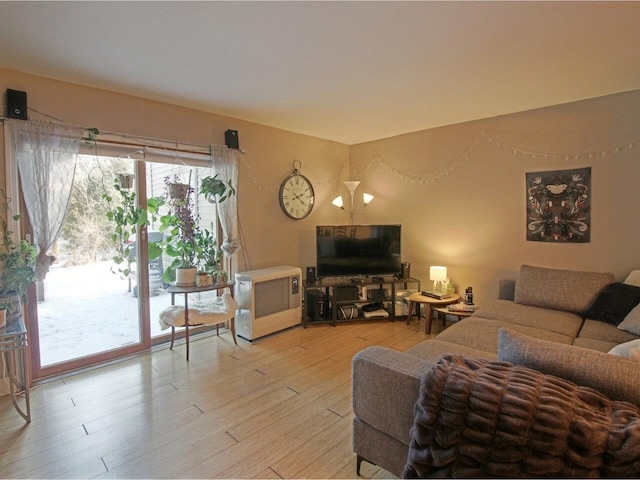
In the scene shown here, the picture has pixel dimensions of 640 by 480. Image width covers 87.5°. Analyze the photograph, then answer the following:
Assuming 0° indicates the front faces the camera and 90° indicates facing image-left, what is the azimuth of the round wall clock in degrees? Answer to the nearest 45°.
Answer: approximately 315°

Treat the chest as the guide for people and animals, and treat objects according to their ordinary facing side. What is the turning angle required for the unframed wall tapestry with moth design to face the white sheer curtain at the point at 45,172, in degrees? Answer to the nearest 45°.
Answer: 0° — it already faces it

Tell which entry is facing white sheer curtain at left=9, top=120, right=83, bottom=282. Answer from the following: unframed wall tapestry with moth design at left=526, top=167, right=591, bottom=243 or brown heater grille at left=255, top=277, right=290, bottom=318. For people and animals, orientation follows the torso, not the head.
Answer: the unframed wall tapestry with moth design

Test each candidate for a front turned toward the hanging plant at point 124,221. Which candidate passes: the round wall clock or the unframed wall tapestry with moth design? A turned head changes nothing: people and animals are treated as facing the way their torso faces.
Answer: the unframed wall tapestry with moth design

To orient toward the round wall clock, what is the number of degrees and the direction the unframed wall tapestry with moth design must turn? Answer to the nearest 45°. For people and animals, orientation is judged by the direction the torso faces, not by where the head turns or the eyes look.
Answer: approximately 45° to its right

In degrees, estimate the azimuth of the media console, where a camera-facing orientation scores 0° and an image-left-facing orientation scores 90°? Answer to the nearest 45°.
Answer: approximately 0°

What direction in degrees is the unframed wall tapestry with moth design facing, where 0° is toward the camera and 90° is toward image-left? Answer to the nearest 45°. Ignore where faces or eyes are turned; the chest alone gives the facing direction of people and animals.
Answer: approximately 45°
